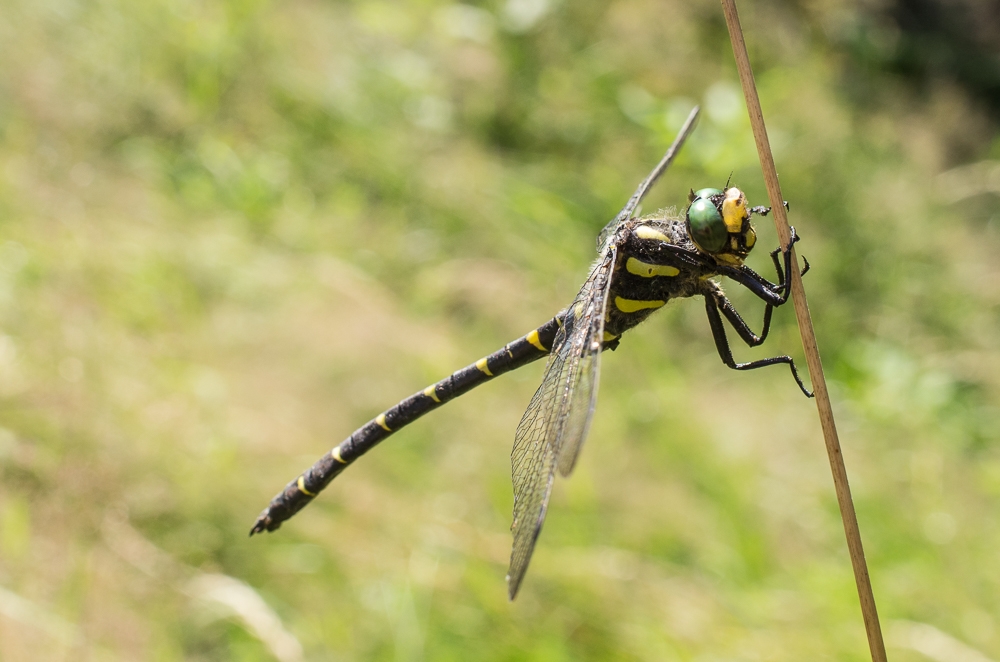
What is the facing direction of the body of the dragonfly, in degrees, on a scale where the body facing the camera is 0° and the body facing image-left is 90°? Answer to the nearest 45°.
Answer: approximately 270°
